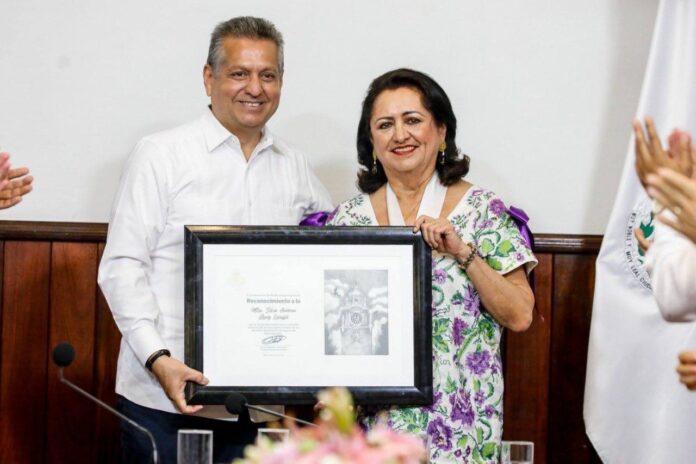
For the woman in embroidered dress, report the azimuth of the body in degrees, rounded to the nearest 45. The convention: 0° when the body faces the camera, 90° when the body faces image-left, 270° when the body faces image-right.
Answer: approximately 0°

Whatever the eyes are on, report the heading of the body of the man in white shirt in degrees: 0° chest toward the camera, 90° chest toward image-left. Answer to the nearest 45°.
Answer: approximately 315°

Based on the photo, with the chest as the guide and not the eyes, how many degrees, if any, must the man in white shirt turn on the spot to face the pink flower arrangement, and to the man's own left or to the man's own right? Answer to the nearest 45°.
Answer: approximately 45° to the man's own right

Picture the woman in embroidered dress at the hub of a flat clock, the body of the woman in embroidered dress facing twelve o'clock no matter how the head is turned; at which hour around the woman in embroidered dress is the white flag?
The white flag is roughly at 8 o'clock from the woman in embroidered dress.

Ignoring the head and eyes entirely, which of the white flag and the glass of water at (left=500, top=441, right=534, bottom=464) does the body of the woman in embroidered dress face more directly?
the glass of water

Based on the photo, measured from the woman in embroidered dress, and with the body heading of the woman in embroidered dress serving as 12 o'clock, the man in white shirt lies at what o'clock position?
The man in white shirt is roughly at 3 o'clock from the woman in embroidered dress.

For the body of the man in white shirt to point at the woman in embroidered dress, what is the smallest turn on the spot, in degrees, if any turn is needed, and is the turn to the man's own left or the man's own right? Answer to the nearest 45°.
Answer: approximately 45° to the man's own left
